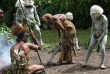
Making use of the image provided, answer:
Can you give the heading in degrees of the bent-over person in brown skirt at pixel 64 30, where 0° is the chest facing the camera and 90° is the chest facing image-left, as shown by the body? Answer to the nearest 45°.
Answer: approximately 90°
